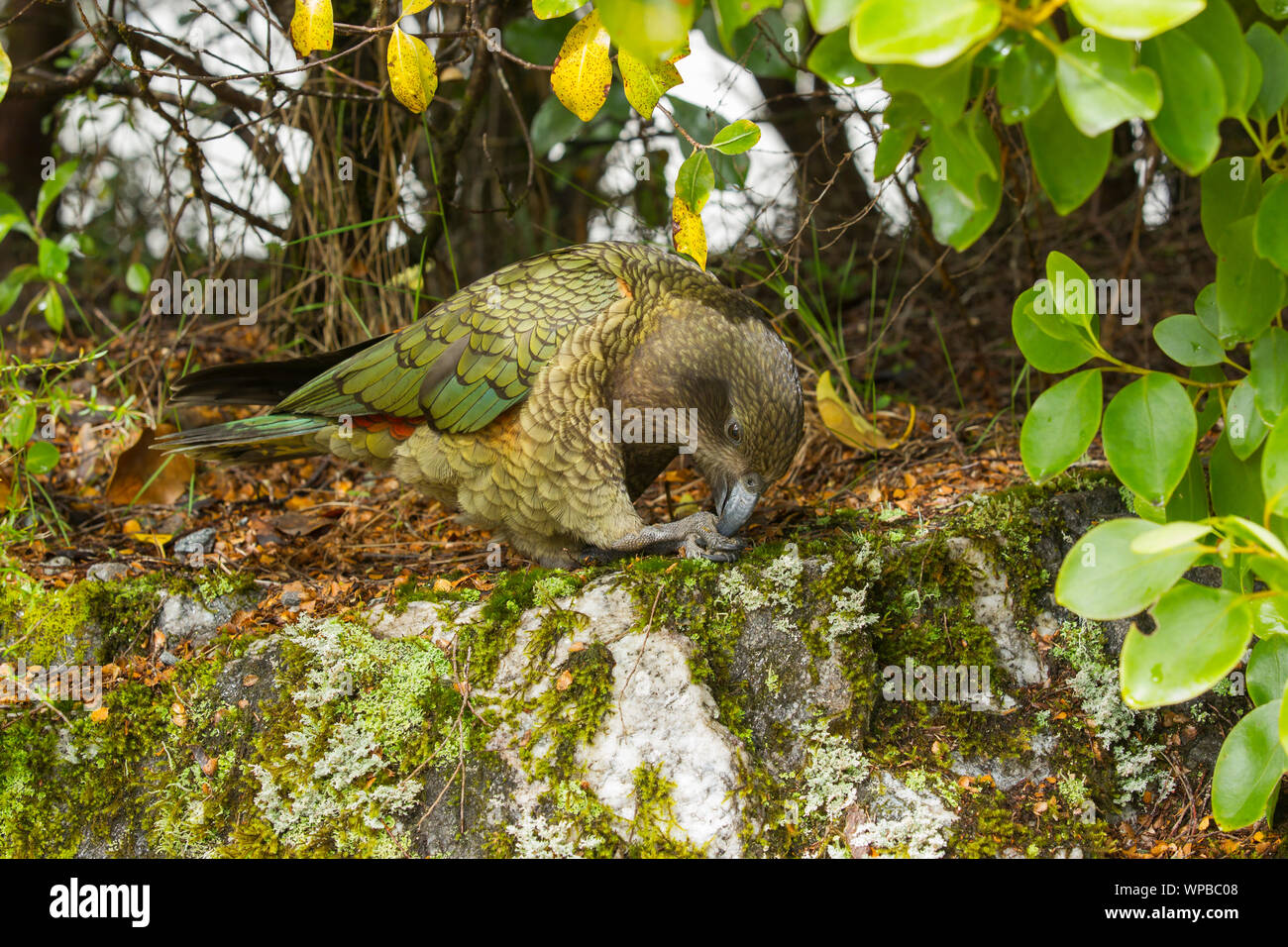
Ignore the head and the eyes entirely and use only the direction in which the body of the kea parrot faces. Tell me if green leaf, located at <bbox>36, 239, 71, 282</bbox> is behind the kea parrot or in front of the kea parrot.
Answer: behind

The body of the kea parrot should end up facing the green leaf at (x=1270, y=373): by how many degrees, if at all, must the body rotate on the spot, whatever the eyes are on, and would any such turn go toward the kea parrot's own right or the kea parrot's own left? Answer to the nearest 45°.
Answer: approximately 45° to the kea parrot's own right

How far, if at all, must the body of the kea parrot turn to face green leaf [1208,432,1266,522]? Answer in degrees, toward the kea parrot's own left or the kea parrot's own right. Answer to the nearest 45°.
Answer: approximately 45° to the kea parrot's own right

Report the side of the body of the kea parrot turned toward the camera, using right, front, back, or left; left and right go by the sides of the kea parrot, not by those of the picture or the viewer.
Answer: right

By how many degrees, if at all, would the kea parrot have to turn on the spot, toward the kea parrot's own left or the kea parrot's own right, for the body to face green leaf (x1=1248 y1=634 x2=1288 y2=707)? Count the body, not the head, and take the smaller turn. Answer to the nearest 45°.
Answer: approximately 45° to the kea parrot's own right

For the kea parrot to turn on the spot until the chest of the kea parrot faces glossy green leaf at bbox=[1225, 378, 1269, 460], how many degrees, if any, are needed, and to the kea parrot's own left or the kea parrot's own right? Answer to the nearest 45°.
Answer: approximately 45° to the kea parrot's own right
